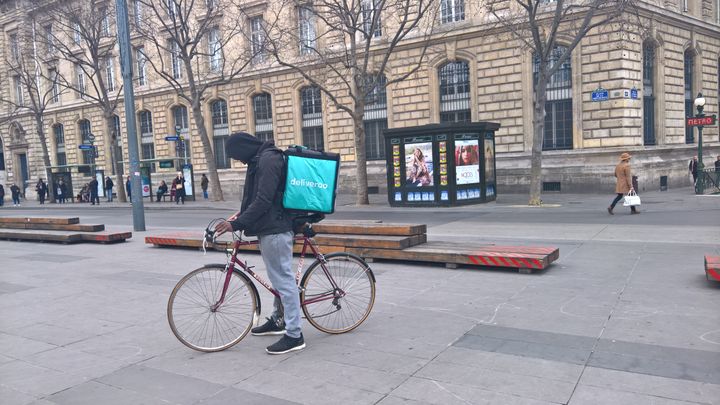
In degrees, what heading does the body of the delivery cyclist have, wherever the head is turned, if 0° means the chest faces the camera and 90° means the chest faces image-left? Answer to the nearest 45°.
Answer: approximately 90°

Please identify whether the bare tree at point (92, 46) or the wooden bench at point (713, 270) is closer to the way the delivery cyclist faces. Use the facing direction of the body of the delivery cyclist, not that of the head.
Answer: the bare tree

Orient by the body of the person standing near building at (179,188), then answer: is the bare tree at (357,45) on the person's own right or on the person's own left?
on the person's own left

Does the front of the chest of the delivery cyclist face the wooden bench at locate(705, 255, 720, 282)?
no

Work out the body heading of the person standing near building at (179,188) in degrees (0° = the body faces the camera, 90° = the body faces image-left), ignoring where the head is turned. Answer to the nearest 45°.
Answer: approximately 0°

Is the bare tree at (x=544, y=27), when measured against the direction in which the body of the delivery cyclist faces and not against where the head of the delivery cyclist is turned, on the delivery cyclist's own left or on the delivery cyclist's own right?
on the delivery cyclist's own right

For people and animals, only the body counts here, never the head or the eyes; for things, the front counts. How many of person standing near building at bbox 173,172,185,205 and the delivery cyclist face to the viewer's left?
1

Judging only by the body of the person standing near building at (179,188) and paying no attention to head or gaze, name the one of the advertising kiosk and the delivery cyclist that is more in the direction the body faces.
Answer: the delivery cyclist

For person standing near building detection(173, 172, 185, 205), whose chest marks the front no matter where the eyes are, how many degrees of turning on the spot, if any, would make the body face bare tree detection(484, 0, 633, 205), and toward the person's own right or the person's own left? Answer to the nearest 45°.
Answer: approximately 45° to the person's own left

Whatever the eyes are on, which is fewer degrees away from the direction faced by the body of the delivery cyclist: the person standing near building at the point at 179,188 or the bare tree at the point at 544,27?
the person standing near building

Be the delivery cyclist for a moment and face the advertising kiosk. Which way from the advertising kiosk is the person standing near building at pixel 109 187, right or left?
left

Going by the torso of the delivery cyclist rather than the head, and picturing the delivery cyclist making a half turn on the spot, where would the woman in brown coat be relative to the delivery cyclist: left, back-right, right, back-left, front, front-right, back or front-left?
front-left

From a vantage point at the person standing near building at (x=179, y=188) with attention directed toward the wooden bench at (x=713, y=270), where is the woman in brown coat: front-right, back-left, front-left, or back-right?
front-left

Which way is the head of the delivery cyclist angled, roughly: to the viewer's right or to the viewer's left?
to the viewer's left

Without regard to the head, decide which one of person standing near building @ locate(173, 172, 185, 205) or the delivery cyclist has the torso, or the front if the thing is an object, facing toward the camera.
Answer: the person standing near building
